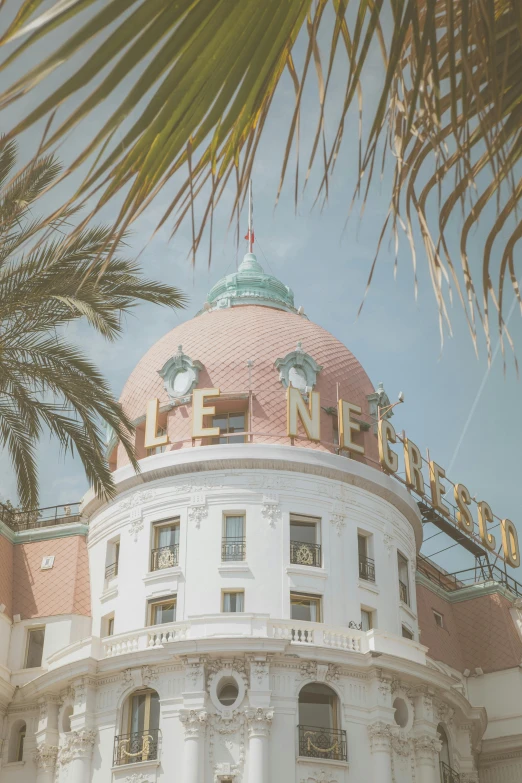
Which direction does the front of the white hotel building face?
toward the camera

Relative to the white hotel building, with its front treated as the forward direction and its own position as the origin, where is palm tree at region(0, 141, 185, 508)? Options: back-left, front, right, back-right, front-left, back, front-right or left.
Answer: front
